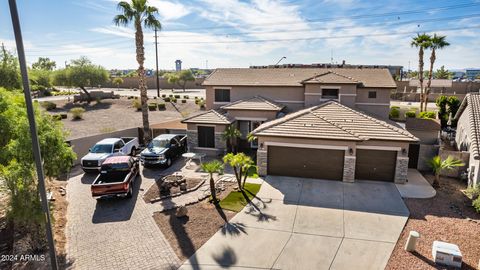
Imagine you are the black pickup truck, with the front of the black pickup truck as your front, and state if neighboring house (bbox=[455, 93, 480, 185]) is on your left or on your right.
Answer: on your left

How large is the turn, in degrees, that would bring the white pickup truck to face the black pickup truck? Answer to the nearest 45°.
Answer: approximately 135° to its left

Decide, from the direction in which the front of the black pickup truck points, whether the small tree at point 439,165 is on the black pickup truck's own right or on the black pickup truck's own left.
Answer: on the black pickup truck's own left

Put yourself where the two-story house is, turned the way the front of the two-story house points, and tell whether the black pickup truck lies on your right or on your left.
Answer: on your right

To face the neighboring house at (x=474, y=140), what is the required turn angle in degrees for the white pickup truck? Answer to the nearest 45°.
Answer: approximately 90° to its left

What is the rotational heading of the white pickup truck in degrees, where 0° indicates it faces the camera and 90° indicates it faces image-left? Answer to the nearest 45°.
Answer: approximately 45°

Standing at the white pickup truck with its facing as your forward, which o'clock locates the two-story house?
The two-story house is roughly at 8 o'clock from the white pickup truck.

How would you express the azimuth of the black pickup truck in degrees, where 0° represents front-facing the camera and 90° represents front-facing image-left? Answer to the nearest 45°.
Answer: approximately 45°
